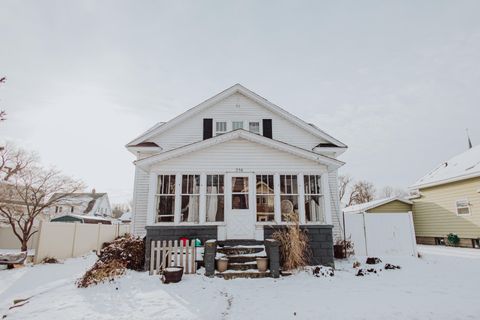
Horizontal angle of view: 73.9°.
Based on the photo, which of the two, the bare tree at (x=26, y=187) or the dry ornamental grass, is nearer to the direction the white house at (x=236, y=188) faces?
the dry ornamental grass

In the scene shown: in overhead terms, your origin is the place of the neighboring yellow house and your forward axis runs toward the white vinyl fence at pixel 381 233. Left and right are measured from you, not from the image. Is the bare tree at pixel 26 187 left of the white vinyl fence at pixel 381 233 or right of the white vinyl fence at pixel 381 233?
right

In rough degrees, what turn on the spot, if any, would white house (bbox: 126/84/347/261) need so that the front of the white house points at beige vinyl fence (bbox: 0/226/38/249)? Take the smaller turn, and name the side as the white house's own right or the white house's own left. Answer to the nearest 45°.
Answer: approximately 135° to the white house's own right

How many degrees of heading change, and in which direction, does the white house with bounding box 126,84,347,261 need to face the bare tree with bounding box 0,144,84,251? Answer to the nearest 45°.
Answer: approximately 135° to its right

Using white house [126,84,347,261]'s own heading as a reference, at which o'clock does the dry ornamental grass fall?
The dry ornamental grass is roughly at 10 o'clock from the white house.

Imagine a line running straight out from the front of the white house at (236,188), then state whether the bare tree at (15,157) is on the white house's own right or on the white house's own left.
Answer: on the white house's own right

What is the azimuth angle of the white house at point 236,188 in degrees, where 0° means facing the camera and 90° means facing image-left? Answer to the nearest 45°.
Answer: approximately 0°

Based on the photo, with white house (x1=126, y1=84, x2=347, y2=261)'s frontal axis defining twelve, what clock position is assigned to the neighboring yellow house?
The neighboring yellow house is roughly at 8 o'clock from the white house.

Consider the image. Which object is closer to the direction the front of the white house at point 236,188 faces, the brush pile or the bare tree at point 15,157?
the brush pile
